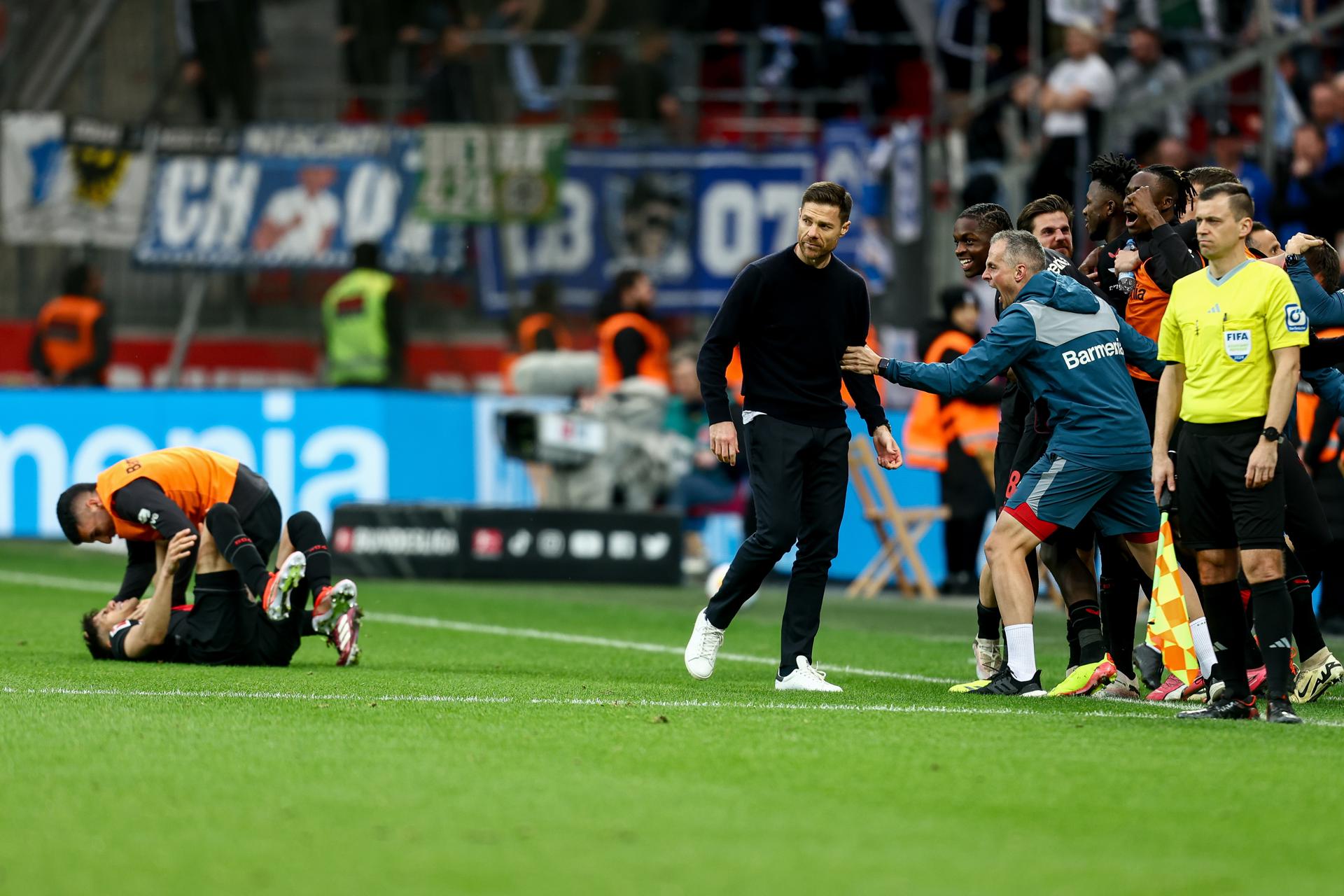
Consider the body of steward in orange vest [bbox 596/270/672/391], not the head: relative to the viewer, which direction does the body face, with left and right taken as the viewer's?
facing away from the viewer and to the right of the viewer

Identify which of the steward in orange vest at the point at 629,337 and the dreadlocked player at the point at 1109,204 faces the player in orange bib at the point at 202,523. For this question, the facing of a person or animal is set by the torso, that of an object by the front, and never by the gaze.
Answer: the dreadlocked player

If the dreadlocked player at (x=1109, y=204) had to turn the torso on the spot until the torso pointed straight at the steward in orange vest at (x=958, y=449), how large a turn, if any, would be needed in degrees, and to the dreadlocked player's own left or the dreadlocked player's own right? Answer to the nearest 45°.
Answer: approximately 90° to the dreadlocked player's own right

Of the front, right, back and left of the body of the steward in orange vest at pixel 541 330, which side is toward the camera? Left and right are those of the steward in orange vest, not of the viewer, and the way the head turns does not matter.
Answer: back

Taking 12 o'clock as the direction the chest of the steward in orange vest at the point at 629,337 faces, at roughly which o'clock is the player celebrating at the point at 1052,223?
The player celebrating is roughly at 4 o'clock from the steward in orange vest.

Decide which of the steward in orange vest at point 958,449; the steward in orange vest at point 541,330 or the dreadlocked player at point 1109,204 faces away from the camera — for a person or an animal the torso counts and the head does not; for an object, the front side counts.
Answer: the steward in orange vest at point 541,330

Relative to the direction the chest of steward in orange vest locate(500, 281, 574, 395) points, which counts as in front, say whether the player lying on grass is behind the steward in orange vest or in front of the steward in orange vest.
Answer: behind

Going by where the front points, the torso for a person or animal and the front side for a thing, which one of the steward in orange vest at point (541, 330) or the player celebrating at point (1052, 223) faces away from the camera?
the steward in orange vest
